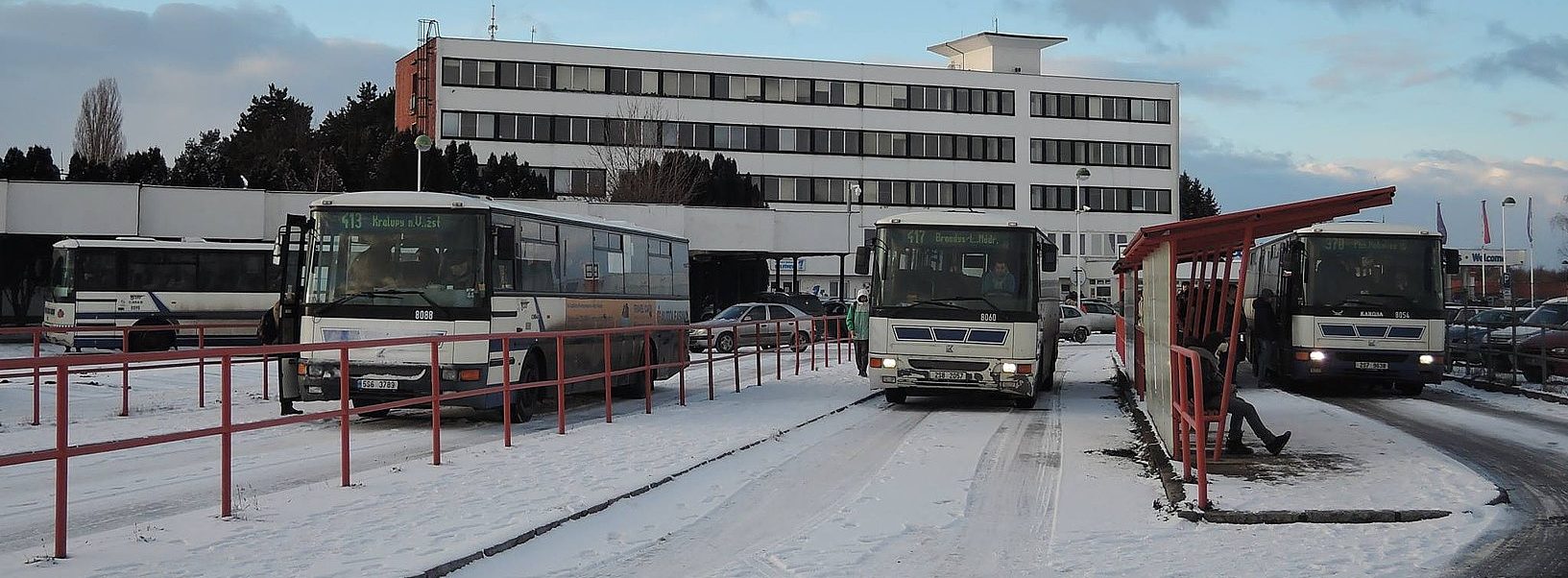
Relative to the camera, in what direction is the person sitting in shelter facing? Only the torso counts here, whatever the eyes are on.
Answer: to the viewer's right

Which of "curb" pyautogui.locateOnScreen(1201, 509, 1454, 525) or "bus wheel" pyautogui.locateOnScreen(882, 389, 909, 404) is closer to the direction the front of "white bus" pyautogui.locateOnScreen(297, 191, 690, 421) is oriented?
the curb

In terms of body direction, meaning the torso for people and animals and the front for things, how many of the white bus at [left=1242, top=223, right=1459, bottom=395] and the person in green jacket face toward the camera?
2

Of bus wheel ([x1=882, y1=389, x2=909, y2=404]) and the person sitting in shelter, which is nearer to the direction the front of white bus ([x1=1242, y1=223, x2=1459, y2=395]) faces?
the person sitting in shelter

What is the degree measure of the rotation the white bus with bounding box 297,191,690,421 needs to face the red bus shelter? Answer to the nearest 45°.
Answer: approximately 90° to its left

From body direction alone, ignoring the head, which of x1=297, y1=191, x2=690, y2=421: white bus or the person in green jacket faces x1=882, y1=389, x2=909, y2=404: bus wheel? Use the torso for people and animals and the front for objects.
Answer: the person in green jacket
